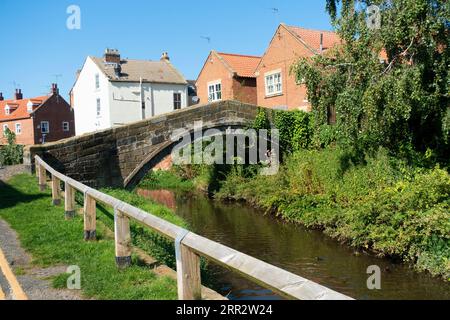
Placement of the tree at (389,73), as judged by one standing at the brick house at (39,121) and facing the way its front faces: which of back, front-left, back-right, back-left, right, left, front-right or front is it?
front-left

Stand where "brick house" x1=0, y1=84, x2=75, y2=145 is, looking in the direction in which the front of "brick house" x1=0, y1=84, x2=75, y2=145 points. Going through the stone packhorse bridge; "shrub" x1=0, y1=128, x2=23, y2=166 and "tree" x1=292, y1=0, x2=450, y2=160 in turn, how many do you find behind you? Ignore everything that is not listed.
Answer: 0

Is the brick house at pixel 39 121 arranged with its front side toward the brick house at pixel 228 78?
no

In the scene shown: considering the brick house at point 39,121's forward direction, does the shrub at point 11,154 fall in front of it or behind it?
in front

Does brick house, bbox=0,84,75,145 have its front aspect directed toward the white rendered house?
no

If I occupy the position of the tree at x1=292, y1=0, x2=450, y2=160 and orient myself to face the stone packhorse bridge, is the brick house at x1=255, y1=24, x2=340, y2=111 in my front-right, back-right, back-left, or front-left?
front-right

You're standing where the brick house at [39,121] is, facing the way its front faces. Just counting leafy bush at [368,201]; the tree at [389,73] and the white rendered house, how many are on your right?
0

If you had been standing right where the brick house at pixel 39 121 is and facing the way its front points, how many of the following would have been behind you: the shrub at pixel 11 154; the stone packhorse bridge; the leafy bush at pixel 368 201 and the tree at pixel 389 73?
0

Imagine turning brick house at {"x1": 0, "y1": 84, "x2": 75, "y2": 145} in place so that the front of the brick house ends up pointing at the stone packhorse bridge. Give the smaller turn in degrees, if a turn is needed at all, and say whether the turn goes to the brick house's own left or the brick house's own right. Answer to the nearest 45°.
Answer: approximately 45° to the brick house's own left

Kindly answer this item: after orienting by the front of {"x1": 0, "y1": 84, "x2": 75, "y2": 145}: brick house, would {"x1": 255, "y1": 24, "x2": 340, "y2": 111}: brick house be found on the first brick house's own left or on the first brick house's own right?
on the first brick house's own left
